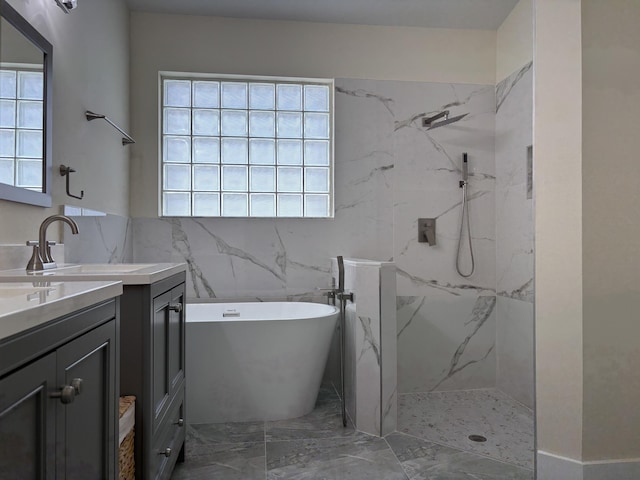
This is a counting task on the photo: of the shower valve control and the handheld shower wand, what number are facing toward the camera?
2

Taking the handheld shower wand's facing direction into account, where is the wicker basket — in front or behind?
in front

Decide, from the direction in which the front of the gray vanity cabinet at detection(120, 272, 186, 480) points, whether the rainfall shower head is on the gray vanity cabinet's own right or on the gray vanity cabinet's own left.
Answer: on the gray vanity cabinet's own left

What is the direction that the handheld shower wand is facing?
toward the camera

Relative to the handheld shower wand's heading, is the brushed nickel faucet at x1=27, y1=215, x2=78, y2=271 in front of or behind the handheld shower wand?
in front

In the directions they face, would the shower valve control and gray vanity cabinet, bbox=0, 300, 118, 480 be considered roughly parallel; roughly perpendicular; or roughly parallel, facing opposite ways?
roughly perpendicular

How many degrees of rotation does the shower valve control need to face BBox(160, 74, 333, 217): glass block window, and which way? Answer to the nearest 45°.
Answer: approximately 90° to its right

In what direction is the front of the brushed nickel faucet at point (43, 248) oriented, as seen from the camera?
facing the viewer and to the right of the viewer

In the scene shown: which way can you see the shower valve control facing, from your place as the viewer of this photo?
facing the viewer

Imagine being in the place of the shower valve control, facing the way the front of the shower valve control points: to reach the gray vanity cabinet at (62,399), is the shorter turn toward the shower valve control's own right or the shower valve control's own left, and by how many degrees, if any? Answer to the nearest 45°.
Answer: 0° — it already faces it

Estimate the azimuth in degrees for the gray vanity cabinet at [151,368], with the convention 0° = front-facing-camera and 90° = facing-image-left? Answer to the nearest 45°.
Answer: approximately 315°
